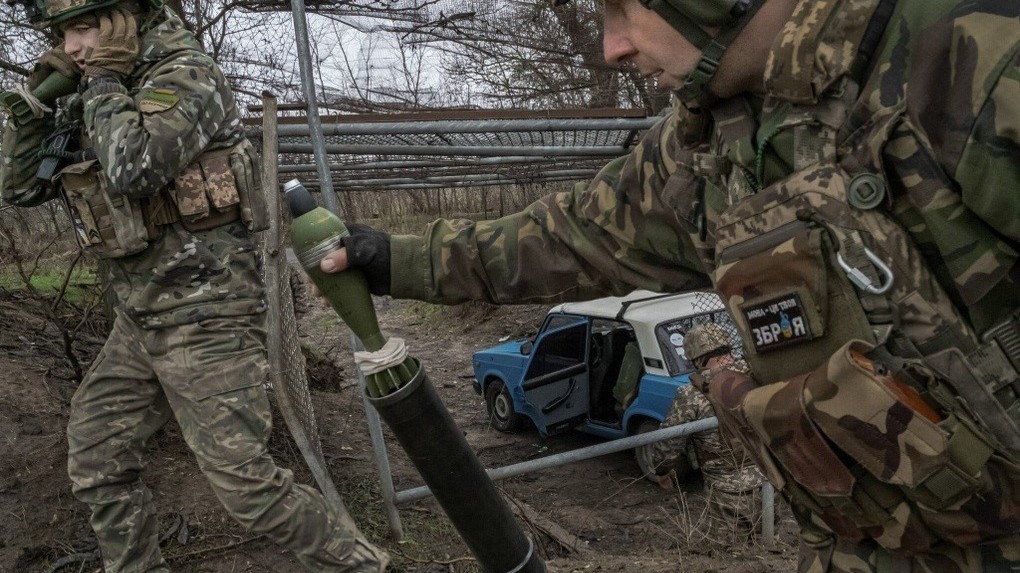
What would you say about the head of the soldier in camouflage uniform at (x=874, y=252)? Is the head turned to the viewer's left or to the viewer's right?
to the viewer's left

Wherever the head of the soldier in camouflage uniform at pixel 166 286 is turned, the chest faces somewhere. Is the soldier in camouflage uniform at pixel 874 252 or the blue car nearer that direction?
the soldier in camouflage uniform

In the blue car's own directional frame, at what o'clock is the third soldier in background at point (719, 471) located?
The third soldier in background is roughly at 7 o'clock from the blue car.

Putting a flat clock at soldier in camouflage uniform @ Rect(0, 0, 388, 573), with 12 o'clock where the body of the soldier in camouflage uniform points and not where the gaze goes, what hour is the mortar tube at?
The mortar tube is roughly at 10 o'clock from the soldier in camouflage uniform.

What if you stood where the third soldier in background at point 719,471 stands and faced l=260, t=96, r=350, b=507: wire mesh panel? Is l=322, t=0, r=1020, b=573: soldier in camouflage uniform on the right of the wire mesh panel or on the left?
left

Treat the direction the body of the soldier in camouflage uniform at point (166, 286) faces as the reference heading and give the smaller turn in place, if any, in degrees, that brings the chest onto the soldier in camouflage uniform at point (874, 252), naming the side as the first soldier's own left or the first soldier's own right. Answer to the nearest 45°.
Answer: approximately 90° to the first soldier's own left

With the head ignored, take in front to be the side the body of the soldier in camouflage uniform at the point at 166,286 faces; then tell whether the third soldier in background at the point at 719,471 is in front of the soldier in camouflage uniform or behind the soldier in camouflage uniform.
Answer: behind
